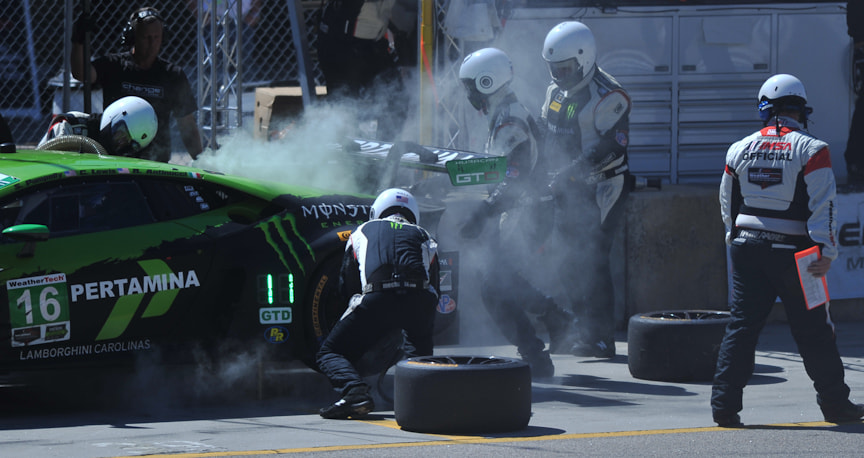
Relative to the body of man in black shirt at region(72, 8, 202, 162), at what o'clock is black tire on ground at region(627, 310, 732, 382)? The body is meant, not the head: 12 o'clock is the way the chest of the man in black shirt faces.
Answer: The black tire on ground is roughly at 10 o'clock from the man in black shirt.

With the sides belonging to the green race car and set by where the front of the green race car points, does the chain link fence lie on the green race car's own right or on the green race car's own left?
on the green race car's own right

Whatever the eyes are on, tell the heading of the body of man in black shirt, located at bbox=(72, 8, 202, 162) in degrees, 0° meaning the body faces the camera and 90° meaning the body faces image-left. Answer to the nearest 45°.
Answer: approximately 0°

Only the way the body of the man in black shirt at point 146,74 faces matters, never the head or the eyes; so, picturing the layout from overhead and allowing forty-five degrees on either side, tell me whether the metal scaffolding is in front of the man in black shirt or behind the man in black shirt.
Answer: behind

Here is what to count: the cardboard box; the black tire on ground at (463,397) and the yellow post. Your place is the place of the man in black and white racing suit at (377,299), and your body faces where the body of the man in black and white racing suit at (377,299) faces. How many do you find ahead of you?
2

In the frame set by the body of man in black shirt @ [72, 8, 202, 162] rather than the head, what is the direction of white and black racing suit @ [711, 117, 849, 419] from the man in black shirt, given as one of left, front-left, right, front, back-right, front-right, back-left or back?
front-left

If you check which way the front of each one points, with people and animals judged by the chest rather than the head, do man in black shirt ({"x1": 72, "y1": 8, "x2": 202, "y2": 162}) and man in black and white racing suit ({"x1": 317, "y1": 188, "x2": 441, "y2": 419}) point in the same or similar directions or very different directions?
very different directions

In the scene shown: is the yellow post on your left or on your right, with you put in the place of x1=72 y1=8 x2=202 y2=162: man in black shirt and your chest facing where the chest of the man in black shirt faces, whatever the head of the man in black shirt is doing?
on your left

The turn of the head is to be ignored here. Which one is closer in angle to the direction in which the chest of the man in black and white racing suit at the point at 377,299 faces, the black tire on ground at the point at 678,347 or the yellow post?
the yellow post

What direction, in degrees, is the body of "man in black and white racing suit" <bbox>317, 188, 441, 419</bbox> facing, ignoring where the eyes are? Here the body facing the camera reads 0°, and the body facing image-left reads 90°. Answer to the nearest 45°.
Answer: approximately 180°

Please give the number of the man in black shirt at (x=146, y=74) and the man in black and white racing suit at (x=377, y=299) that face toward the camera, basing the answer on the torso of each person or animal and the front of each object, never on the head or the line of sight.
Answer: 1

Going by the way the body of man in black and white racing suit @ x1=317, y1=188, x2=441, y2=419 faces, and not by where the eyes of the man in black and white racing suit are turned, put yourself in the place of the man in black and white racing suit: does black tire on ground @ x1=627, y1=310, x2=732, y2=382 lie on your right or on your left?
on your right

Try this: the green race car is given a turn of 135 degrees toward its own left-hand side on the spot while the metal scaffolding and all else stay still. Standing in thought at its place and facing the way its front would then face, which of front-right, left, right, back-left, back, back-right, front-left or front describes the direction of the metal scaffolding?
left

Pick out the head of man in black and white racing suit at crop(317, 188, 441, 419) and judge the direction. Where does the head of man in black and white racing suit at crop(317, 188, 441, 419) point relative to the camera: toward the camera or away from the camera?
away from the camera
